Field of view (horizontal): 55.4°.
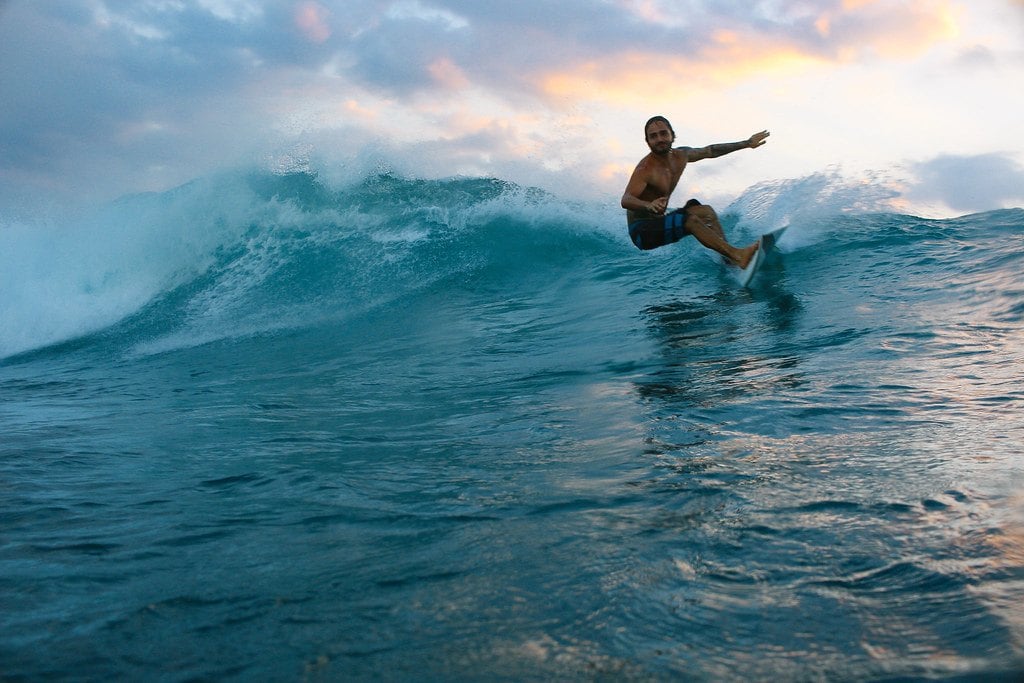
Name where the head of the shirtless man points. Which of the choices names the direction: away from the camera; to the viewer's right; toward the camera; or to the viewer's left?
toward the camera

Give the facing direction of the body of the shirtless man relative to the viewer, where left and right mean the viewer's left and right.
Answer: facing the viewer and to the right of the viewer
